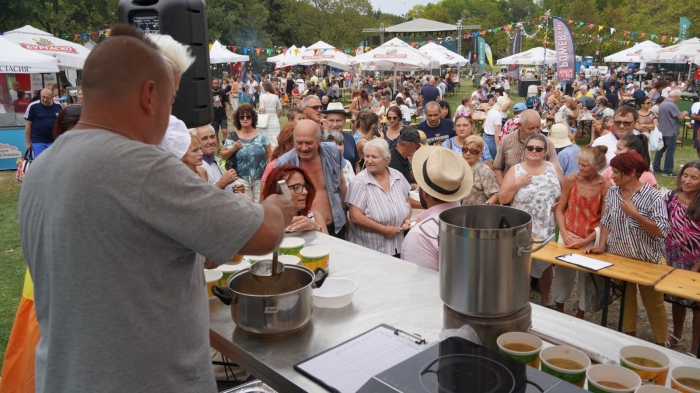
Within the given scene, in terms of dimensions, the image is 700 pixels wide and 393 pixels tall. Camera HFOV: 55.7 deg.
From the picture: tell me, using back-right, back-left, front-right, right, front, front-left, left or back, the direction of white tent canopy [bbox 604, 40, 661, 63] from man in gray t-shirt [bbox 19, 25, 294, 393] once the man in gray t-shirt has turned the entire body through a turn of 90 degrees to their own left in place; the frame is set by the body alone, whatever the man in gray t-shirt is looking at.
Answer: right

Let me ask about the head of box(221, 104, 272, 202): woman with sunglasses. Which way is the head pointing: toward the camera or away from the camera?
toward the camera

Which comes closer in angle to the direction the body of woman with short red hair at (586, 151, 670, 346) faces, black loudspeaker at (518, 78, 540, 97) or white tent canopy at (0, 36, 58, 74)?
the white tent canopy

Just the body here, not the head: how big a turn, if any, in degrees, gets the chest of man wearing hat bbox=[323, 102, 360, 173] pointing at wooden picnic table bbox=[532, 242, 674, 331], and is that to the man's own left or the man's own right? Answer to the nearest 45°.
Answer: approximately 45° to the man's own left

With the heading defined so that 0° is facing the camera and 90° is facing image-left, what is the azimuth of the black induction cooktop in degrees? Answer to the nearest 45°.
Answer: approximately 45°

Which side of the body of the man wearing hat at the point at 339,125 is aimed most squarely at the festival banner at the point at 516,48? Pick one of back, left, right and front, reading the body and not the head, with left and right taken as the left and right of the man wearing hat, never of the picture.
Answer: back

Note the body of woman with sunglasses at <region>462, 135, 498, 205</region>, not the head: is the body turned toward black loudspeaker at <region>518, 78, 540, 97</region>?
no

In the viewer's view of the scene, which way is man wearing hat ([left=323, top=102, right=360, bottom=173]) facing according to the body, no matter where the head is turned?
toward the camera

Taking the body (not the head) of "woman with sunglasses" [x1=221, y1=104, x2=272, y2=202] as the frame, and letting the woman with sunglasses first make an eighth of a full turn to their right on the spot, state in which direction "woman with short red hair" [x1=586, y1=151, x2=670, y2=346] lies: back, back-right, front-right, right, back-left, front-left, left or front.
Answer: left

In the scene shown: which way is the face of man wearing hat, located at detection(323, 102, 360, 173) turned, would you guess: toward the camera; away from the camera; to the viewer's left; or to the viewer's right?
toward the camera

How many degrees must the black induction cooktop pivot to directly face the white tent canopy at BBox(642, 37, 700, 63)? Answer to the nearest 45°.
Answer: approximately 135° to its right

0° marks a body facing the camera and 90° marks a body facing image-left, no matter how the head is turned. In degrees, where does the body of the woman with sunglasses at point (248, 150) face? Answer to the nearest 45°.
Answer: approximately 0°

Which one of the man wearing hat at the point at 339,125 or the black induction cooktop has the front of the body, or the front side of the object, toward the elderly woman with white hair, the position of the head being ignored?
the man wearing hat

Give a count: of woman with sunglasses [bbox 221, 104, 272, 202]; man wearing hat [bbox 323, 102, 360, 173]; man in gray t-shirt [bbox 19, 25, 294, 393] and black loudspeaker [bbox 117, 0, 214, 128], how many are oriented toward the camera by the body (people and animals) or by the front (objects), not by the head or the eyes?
2

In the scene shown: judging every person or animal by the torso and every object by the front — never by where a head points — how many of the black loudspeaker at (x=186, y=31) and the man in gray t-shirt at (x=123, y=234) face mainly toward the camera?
0

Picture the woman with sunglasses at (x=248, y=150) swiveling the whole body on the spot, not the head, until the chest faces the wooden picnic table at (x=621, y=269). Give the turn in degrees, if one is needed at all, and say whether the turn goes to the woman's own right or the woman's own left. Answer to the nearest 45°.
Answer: approximately 45° to the woman's own left

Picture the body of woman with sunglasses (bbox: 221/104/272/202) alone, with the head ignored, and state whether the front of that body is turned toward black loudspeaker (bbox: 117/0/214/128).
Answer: yes

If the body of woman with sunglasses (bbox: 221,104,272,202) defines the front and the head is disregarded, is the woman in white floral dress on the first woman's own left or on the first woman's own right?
on the first woman's own left

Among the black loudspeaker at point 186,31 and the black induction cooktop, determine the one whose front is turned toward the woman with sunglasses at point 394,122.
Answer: the black loudspeaker

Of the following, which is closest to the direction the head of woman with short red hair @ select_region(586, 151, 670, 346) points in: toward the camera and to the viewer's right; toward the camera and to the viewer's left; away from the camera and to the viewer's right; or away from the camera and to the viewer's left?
toward the camera and to the viewer's left

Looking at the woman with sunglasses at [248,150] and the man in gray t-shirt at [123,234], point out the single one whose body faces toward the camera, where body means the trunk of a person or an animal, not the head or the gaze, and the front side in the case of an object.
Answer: the woman with sunglasses

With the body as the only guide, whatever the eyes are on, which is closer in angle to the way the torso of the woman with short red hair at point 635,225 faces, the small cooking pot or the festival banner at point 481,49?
the small cooking pot

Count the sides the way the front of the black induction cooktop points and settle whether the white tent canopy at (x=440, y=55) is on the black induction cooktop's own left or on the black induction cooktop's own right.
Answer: on the black induction cooktop's own right
